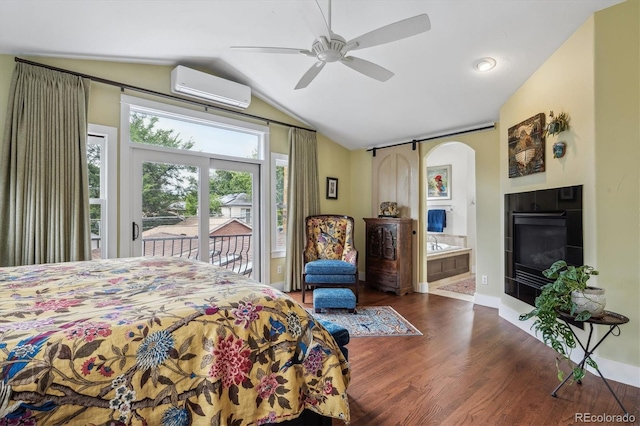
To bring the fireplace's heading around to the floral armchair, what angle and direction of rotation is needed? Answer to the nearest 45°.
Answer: approximately 45° to its right

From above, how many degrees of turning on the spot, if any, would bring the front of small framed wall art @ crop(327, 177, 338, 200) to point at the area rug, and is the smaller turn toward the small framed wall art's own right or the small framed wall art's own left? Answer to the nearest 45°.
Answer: approximately 45° to the small framed wall art's own left

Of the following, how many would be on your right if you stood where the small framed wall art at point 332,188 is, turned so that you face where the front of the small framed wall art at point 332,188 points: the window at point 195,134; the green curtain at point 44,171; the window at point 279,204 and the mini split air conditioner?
4

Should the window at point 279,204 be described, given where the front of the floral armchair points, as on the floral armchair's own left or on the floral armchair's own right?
on the floral armchair's own right

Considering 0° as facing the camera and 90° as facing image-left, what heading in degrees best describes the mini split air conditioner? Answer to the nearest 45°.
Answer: approximately 315°

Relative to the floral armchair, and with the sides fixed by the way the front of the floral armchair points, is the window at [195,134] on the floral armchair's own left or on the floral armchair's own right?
on the floral armchair's own right

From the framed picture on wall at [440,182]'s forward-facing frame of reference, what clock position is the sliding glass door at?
The sliding glass door is roughly at 1 o'clock from the framed picture on wall.

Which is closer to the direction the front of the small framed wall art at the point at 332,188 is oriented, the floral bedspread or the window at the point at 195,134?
the floral bedspread

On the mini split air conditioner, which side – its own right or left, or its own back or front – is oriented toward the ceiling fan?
front

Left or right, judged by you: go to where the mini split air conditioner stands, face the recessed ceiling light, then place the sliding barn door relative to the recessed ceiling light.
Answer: left

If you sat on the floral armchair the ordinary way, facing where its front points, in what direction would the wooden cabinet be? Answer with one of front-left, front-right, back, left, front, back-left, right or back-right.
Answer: left

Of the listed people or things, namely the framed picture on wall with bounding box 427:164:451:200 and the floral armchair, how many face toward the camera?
2
